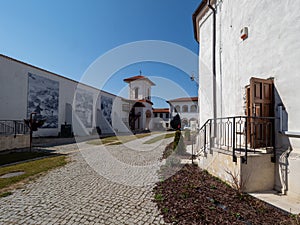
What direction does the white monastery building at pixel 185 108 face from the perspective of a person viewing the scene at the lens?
facing the viewer

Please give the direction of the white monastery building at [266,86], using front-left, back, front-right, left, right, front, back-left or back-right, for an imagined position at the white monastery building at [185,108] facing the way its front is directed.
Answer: front
